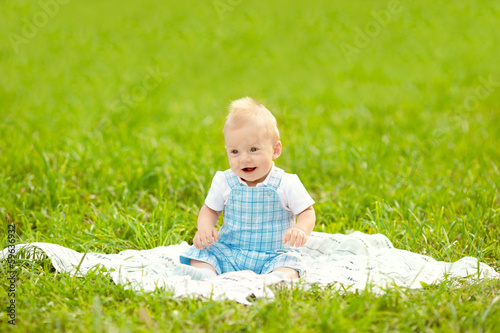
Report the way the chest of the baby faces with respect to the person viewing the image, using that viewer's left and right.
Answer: facing the viewer
